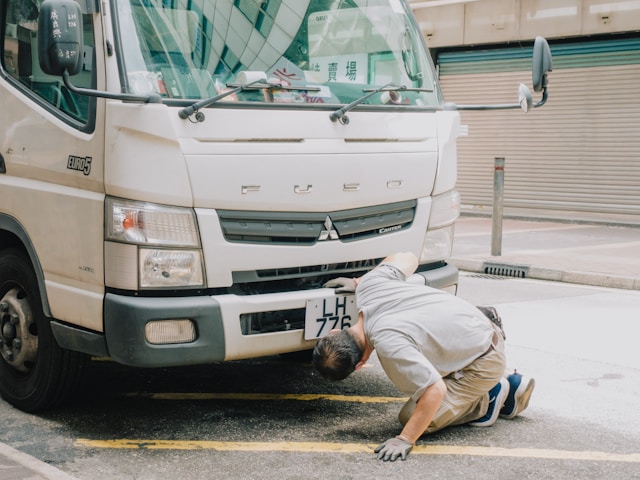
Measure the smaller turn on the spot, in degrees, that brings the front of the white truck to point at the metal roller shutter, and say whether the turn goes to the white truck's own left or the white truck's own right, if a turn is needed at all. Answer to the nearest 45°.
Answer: approximately 90° to the white truck's own left

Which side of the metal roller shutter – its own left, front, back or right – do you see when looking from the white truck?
front

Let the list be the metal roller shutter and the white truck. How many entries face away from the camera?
0

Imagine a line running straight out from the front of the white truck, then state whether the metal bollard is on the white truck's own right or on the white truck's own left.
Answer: on the white truck's own left

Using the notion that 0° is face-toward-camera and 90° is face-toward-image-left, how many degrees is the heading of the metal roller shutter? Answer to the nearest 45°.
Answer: approximately 0°

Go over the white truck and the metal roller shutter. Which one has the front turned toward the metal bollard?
the metal roller shutter

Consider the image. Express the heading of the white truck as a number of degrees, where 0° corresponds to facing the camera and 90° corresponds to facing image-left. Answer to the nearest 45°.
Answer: approximately 315°

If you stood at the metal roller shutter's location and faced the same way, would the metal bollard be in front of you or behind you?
in front
